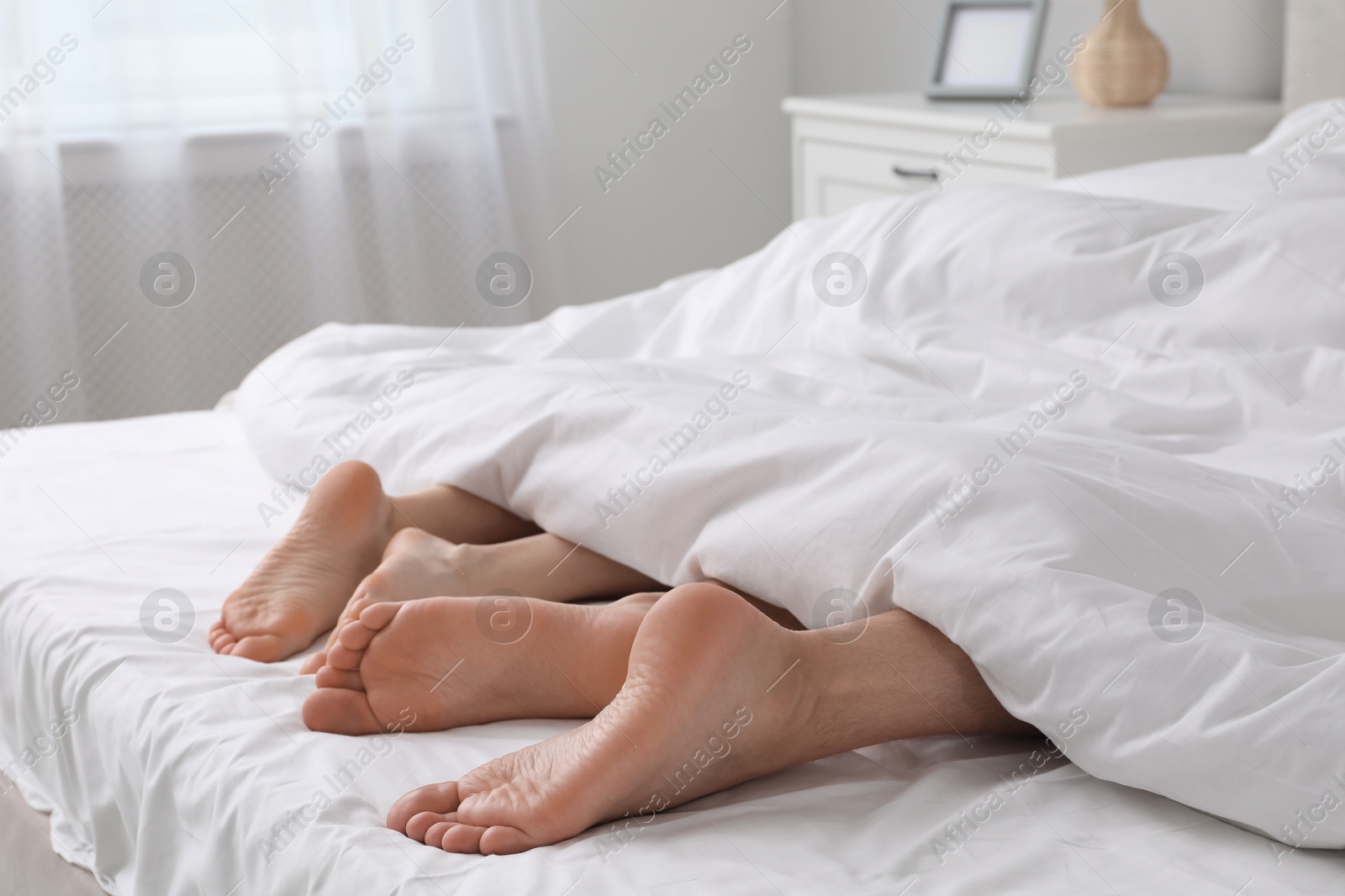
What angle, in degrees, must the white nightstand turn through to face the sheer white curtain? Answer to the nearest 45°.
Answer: approximately 45° to its right

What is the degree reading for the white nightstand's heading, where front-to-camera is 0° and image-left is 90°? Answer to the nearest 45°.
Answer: approximately 45°

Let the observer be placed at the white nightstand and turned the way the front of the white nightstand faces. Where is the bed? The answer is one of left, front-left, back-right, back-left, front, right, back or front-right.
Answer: front-left
